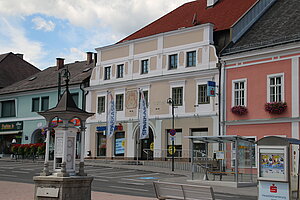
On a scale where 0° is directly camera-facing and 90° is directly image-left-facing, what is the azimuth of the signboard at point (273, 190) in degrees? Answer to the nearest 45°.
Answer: approximately 0°

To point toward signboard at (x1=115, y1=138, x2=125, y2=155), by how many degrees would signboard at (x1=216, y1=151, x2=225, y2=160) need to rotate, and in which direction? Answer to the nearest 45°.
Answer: approximately 135° to its right

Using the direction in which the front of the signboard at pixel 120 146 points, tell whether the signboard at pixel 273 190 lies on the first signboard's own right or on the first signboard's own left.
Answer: on the first signboard's own left

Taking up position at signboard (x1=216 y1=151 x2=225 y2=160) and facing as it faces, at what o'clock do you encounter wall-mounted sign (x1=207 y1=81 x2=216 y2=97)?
The wall-mounted sign is roughly at 6 o'clock from the signboard.

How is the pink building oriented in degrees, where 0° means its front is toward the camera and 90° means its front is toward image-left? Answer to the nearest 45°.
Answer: approximately 45°

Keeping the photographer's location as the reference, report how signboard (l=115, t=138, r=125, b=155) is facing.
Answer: facing the viewer and to the left of the viewer

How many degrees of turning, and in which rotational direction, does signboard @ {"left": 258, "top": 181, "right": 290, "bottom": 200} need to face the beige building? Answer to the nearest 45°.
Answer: approximately 180°

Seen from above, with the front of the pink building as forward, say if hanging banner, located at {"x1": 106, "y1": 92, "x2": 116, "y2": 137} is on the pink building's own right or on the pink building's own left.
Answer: on the pink building's own right

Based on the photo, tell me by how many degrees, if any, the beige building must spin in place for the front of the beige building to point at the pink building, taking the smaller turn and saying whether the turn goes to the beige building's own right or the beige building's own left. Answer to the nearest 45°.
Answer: approximately 90° to the beige building's own left

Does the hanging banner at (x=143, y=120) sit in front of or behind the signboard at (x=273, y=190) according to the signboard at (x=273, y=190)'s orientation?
behind

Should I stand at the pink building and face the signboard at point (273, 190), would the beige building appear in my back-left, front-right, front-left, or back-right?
back-right

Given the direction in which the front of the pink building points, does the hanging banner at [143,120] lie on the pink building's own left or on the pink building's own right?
on the pink building's own right

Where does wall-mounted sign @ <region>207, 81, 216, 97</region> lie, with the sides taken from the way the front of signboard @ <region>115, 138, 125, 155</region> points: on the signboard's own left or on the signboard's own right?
on the signboard's own left

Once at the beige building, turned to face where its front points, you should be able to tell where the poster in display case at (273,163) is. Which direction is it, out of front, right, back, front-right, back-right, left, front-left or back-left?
front-left
